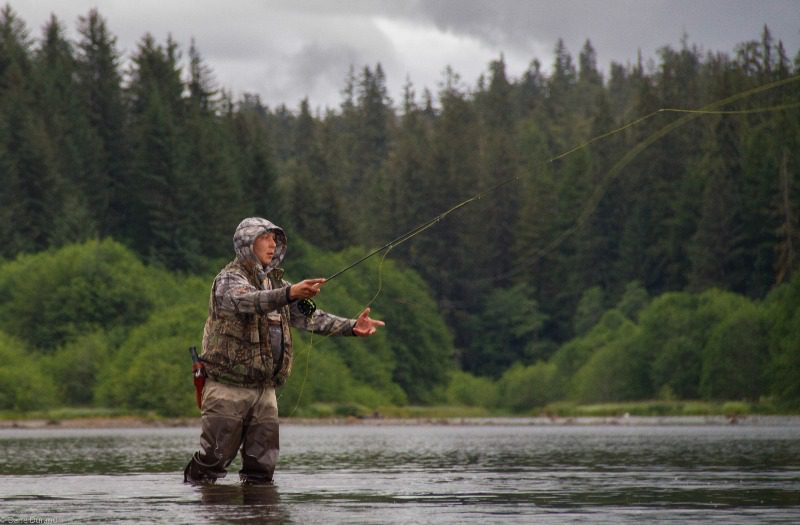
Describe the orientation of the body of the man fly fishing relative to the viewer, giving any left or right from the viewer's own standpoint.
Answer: facing the viewer and to the right of the viewer
